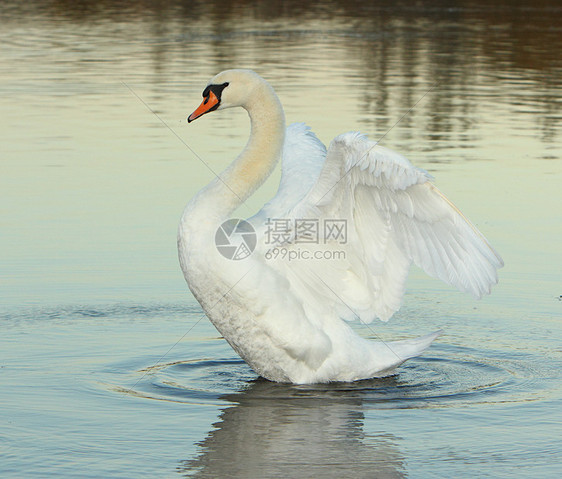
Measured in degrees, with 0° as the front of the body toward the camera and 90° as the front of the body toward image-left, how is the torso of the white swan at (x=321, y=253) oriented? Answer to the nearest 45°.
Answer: approximately 90°
